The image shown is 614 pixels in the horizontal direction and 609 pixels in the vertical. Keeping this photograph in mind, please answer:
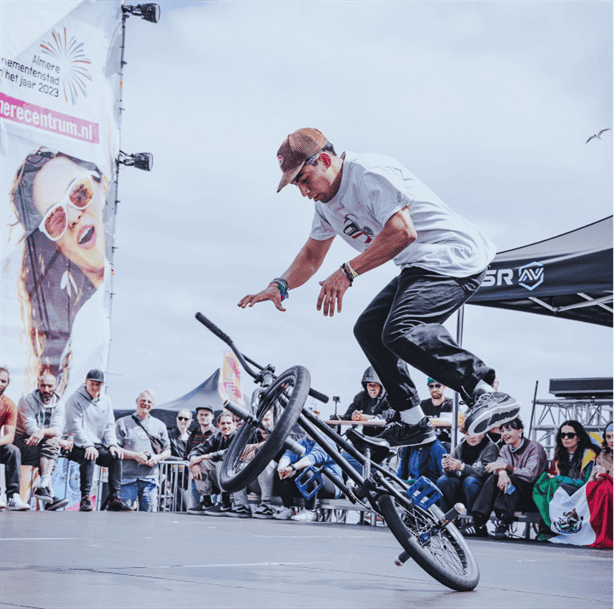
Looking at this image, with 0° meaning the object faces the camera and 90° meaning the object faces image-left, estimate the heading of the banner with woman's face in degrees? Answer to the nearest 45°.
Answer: approximately 0°

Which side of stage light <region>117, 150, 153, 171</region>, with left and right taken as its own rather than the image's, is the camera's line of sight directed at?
right

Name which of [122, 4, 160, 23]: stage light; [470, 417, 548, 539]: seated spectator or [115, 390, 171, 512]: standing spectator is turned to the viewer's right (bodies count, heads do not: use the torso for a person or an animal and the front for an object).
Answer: the stage light

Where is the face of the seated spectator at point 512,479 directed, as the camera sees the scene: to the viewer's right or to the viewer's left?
to the viewer's left

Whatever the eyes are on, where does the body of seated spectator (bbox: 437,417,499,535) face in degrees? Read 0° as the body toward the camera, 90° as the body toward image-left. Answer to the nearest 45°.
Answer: approximately 45°

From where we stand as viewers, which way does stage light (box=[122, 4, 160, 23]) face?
facing to the right of the viewer
